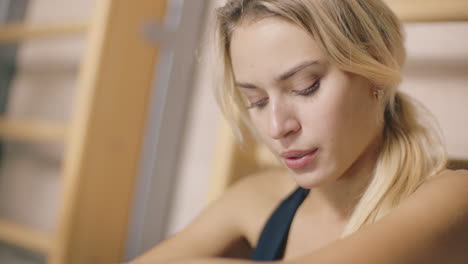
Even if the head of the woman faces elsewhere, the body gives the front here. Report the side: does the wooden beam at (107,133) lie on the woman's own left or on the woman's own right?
on the woman's own right

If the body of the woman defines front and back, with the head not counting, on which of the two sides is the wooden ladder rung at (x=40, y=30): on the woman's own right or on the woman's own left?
on the woman's own right

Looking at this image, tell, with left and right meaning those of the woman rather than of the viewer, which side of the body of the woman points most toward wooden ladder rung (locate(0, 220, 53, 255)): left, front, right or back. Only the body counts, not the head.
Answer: right

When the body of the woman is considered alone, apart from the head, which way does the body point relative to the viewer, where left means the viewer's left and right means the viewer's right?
facing the viewer and to the left of the viewer
